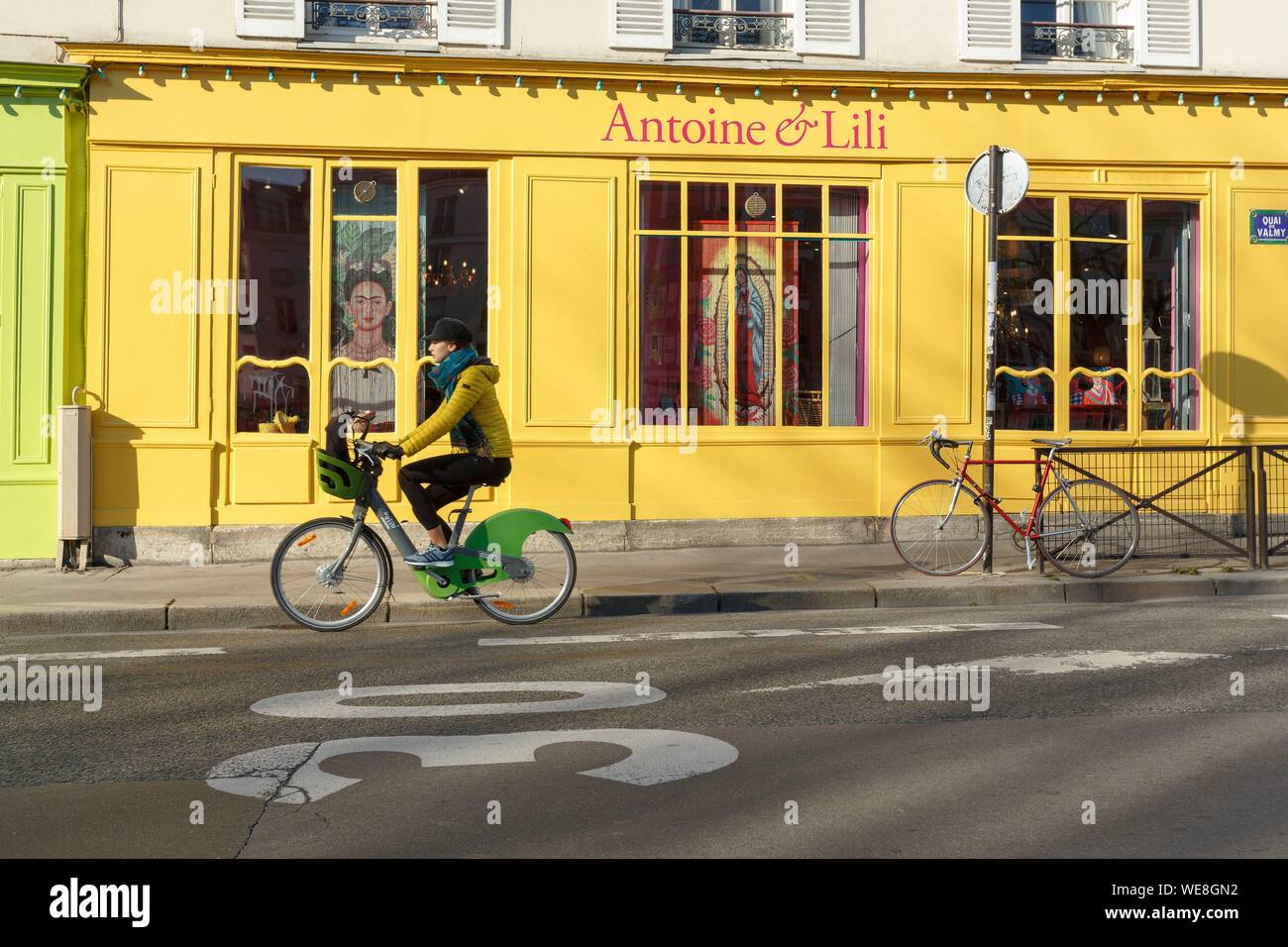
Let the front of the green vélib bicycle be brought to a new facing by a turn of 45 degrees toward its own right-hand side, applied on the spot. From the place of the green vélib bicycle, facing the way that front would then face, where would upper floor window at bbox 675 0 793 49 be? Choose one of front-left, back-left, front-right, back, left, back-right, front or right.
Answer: right

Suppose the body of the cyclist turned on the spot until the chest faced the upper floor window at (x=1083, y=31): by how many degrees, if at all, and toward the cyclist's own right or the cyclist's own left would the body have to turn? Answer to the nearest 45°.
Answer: approximately 135° to the cyclist's own right

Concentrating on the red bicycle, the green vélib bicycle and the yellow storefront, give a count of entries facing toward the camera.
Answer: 1

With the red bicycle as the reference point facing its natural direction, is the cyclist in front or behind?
in front

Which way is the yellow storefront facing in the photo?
toward the camera

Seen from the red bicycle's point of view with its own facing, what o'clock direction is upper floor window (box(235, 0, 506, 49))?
The upper floor window is roughly at 12 o'clock from the red bicycle.

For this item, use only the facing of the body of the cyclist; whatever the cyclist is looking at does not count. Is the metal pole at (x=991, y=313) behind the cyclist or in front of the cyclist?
behind

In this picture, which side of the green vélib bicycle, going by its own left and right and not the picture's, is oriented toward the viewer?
left

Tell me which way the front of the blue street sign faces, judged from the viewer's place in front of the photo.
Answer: facing the viewer

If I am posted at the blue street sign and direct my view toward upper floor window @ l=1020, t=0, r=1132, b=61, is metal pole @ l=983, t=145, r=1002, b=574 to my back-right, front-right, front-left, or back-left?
front-left

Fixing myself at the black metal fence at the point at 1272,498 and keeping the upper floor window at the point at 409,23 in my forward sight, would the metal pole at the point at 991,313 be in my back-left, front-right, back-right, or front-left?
front-left

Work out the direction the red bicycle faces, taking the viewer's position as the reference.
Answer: facing to the left of the viewer

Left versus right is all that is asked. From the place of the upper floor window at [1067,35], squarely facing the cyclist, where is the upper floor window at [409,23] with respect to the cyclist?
right

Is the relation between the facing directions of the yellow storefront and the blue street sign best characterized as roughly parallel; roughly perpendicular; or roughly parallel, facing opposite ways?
roughly parallel

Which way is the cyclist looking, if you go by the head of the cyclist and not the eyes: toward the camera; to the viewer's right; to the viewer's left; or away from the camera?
to the viewer's left

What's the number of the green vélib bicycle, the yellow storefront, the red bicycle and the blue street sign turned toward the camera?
2

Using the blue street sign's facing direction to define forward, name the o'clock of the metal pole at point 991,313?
The metal pole is roughly at 1 o'clock from the blue street sign.

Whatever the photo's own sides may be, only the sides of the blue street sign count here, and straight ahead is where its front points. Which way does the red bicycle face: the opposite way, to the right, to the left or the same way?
to the right
